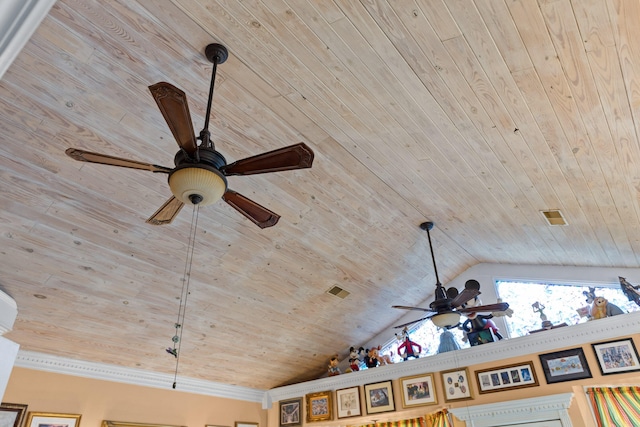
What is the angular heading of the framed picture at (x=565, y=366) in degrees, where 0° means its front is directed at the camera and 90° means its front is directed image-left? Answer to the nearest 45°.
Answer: approximately 0°

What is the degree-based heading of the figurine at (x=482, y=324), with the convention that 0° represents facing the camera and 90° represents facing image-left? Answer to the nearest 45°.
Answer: approximately 45°

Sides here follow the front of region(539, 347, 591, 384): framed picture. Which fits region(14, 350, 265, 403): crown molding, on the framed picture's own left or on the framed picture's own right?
on the framed picture's own right

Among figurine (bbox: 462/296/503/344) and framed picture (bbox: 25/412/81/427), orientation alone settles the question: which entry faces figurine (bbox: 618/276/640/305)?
the framed picture

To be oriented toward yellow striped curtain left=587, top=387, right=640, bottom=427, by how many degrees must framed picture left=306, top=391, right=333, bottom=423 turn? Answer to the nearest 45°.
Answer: approximately 90° to its left

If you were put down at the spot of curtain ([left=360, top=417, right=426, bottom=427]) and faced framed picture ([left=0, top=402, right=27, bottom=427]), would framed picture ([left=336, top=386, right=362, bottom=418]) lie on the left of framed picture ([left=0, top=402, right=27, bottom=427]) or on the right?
right

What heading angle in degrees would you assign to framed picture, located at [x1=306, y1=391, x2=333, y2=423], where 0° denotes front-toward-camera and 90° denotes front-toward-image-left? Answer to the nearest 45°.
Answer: approximately 45°

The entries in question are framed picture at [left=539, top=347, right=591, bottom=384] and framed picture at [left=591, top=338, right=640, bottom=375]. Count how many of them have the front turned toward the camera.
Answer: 2

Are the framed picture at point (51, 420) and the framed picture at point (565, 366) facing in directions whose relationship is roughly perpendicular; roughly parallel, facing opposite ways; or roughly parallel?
roughly perpendicular

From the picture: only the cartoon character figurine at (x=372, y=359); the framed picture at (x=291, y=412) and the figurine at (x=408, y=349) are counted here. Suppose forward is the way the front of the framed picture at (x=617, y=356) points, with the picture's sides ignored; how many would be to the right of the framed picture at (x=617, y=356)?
3

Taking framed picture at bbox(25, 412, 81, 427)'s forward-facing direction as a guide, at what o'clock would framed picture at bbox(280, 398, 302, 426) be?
framed picture at bbox(280, 398, 302, 426) is roughly at 10 o'clock from framed picture at bbox(25, 412, 81, 427).
